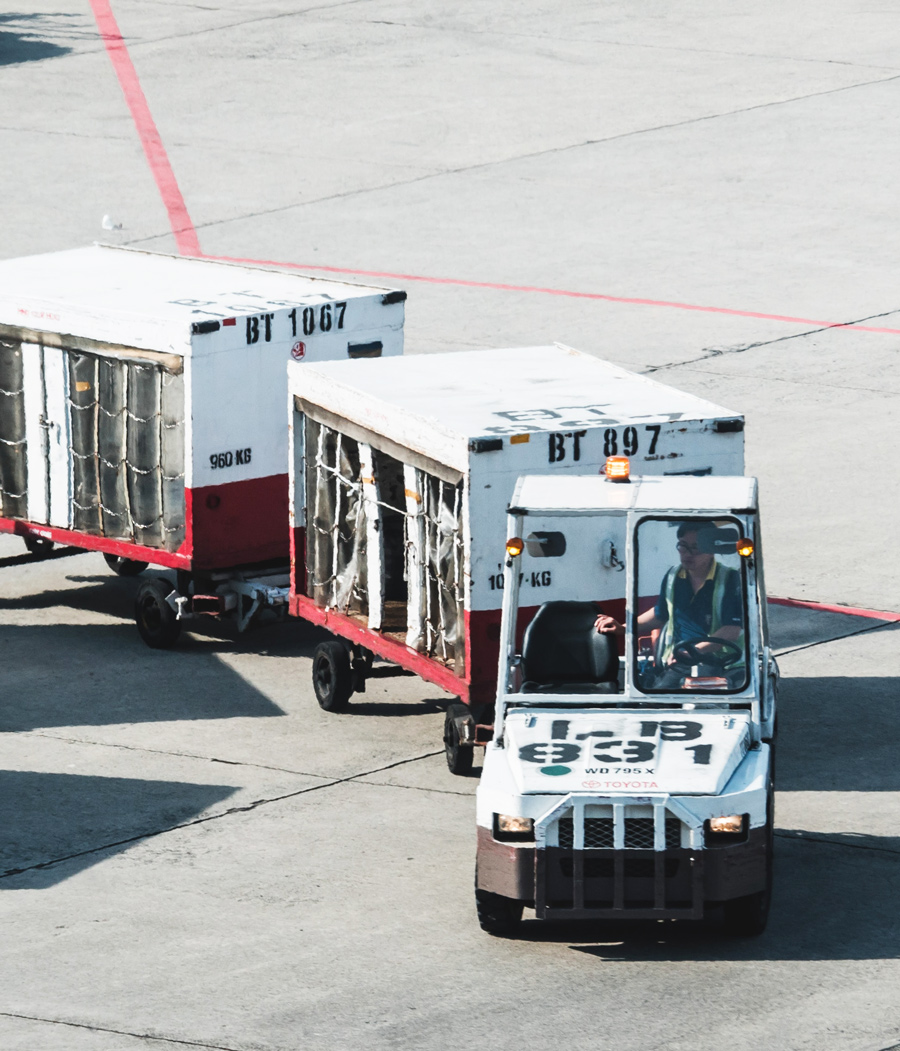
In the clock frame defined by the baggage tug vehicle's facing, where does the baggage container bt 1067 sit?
The baggage container bt 1067 is roughly at 5 o'clock from the baggage tug vehicle.

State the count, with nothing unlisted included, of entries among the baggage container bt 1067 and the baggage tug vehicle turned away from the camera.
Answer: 0

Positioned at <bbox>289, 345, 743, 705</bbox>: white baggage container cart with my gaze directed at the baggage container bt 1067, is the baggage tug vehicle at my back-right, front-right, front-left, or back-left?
back-left

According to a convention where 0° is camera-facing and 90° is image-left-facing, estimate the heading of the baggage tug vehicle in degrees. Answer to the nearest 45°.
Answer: approximately 0°

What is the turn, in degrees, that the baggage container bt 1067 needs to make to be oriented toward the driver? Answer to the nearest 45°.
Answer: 0° — it already faces them

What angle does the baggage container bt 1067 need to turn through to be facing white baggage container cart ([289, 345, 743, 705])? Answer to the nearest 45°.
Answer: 0° — it already faces it

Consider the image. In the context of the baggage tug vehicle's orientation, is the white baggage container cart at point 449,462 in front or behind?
behind

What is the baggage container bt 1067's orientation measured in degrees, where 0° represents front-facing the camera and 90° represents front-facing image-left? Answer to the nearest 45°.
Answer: approximately 315°

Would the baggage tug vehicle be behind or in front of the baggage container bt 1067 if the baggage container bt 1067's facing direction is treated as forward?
in front
